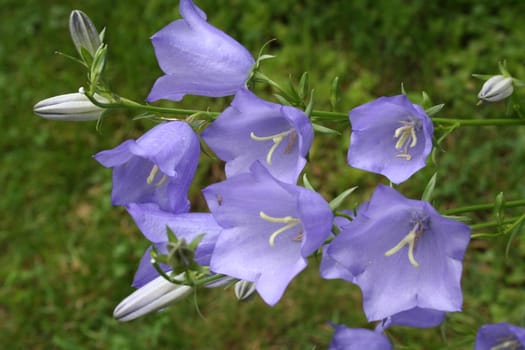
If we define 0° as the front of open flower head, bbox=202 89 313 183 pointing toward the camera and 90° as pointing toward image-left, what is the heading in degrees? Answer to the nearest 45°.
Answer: approximately 45°
